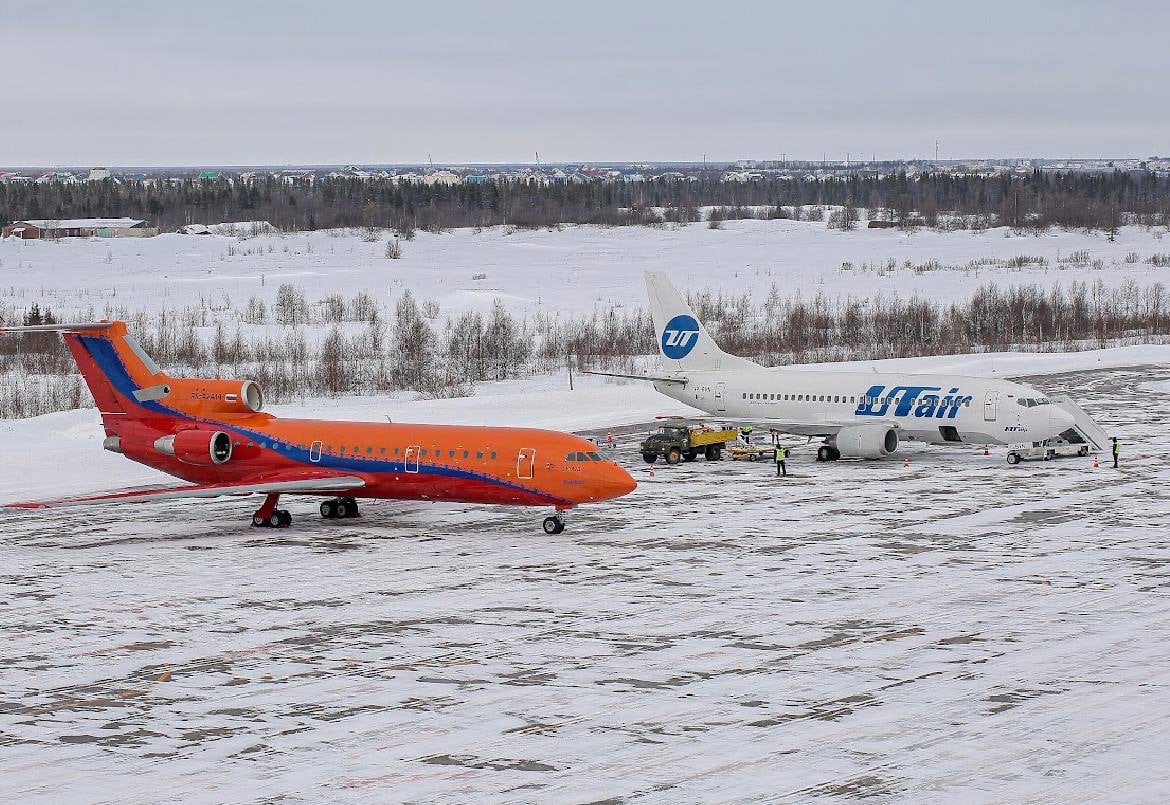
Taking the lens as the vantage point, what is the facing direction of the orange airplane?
facing the viewer and to the right of the viewer
